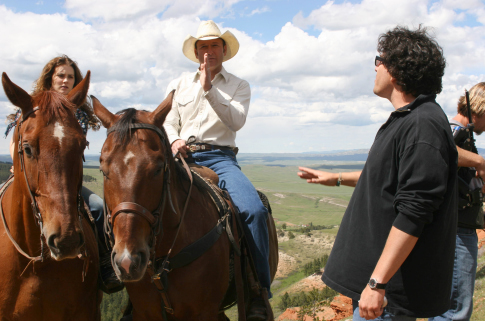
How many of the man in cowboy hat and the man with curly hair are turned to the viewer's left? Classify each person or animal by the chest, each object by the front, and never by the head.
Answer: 1

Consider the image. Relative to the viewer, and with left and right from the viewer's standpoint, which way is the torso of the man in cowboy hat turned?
facing the viewer

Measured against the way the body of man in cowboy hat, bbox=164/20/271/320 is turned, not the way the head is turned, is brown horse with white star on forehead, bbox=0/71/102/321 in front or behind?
in front

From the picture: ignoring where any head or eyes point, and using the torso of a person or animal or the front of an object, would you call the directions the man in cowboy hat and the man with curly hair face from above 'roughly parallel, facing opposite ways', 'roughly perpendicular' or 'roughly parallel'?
roughly perpendicular

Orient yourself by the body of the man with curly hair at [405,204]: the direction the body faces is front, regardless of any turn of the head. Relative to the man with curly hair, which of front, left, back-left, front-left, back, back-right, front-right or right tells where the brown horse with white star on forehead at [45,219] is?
front

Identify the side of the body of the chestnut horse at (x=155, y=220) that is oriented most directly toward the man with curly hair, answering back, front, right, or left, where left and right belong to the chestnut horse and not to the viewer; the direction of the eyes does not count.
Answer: left

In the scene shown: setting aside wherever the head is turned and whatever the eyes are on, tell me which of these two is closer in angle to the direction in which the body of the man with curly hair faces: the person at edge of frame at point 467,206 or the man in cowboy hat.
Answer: the man in cowboy hat

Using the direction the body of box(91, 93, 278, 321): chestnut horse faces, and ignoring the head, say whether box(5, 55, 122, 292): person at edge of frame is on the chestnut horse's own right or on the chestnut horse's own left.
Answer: on the chestnut horse's own right

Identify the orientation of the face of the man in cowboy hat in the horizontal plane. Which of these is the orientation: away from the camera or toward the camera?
toward the camera

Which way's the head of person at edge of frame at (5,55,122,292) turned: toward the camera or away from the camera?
toward the camera

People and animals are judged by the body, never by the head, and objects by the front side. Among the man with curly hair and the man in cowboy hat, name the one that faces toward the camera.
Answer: the man in cowboy hat

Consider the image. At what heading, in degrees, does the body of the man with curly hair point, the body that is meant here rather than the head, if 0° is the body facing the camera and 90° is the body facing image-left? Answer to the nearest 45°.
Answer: approximately 90°

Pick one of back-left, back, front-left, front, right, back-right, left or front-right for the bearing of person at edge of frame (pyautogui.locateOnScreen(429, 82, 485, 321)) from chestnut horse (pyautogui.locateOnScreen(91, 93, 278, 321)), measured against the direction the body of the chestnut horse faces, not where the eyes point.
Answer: back-left
